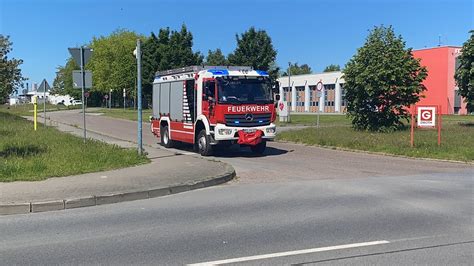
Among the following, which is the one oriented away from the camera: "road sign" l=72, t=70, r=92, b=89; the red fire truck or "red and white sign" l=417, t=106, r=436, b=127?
the road sign

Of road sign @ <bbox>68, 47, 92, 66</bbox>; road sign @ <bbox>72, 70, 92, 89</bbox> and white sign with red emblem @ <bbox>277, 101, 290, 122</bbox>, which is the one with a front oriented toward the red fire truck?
white sign with red emblem @ <bbox>277, 101, 290, 122</bbox>

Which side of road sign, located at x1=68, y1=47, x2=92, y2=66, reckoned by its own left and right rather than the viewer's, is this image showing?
back

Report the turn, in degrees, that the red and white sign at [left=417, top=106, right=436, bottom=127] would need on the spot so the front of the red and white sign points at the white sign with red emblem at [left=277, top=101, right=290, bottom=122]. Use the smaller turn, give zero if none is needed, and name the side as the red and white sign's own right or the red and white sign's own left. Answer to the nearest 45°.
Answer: approximately 135° to the red and white sign's own right

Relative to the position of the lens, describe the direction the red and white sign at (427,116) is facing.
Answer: facing the viewer

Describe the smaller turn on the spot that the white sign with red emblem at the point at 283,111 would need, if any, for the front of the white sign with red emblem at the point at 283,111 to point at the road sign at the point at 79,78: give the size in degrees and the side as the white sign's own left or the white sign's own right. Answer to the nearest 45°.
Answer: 0° — it already faces it

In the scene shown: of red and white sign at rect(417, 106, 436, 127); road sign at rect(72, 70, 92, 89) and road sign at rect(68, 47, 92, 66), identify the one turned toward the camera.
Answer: the red and white sign

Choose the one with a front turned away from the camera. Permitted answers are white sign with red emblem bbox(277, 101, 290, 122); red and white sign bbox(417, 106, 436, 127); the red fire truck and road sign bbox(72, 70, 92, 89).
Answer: road sign bbox(72, 70, 92, 89)

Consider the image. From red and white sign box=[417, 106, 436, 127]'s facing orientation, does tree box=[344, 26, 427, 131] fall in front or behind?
behind

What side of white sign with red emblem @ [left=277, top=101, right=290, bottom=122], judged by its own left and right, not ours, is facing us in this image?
front

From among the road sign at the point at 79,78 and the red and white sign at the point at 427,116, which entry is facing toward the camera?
the red and white sign

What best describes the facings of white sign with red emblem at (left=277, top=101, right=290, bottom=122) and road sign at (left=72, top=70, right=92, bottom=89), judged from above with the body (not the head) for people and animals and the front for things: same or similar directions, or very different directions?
very different directions

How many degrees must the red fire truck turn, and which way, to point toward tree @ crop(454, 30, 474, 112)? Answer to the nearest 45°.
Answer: approximately 90° to its left

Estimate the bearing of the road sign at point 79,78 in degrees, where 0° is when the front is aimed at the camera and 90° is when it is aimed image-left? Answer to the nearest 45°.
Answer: approximately 180°

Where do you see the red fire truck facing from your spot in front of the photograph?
facing the viewer and to the right of the viewer
